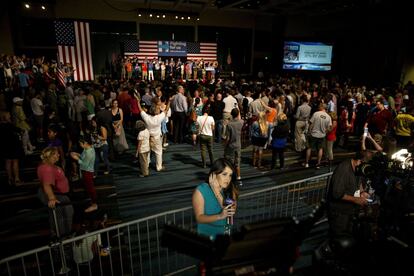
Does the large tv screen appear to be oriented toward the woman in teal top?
yes

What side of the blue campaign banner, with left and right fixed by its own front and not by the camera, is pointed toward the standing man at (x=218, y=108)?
front

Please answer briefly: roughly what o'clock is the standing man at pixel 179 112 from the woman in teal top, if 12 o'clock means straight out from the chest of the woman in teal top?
The standing man is roughly at 7 o'clock from the woman in teal top.

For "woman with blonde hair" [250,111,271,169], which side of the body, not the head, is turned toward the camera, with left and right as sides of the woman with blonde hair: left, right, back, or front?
back

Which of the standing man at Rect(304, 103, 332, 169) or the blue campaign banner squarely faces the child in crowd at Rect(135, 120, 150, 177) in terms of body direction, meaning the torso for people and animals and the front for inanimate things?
the blue campaign banner

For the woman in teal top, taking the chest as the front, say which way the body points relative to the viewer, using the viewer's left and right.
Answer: facing the viewer and to the right of the viewer

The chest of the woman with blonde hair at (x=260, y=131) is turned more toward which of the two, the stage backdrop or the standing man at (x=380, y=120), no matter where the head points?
the stage backdrop

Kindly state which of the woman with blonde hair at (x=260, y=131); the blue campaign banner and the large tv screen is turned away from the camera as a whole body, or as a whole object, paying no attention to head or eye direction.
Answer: the woman with blonde hair

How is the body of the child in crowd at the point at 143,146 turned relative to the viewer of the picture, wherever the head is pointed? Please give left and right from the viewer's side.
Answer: facing away from the viewer and to the left of the viewer

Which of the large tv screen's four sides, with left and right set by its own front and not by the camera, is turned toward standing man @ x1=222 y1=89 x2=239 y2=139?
front

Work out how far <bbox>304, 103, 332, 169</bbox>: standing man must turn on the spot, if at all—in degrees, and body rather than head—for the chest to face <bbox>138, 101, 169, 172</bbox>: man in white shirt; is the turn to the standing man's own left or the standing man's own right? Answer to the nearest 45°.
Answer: approximately 135° to the standing man's own left

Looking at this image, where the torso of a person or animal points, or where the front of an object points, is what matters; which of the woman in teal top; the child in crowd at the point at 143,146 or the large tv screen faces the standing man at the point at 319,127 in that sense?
the large tv screen

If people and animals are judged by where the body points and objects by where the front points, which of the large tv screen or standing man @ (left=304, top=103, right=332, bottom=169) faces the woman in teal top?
the large tv screen

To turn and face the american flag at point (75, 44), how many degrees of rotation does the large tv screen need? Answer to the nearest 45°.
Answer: approximately 45° to its right

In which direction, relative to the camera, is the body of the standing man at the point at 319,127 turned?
away from the camera

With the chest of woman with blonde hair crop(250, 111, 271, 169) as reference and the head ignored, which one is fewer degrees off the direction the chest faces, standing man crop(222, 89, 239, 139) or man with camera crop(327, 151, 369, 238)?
the standing man
